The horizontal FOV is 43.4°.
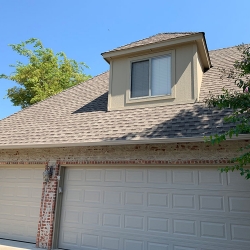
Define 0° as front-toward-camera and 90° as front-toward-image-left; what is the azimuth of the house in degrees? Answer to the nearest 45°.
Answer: approximately 0°

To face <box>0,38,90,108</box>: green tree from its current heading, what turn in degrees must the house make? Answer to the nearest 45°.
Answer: approximately 135° to its right
